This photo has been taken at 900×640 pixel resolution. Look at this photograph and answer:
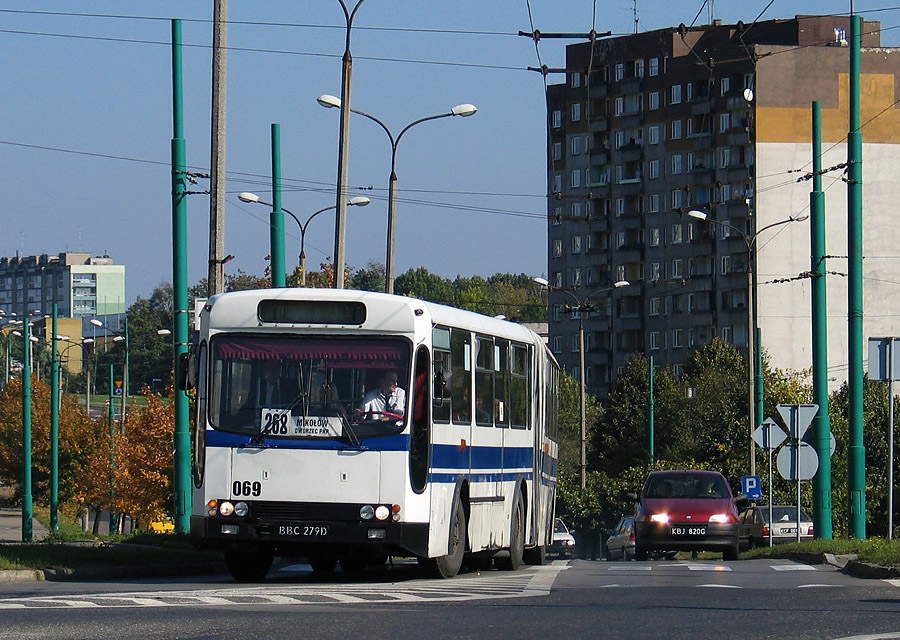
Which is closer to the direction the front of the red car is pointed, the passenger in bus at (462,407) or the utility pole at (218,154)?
the passenger in bus

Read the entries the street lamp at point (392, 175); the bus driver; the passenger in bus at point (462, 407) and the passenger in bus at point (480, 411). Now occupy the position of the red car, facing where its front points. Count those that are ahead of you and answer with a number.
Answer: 3

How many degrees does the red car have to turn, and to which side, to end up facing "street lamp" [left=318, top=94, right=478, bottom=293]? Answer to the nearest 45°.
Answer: approximately 135° to its right

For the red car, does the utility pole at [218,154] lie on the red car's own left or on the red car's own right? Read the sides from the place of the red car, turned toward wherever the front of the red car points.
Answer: on the red car's own right

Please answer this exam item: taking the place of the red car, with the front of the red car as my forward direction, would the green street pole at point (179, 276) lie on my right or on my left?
on my right

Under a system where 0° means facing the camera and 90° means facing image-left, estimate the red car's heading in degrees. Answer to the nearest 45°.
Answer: approximately 0°

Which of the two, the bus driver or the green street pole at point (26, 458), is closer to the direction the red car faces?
the bus driver

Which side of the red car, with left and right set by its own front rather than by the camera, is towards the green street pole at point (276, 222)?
right
